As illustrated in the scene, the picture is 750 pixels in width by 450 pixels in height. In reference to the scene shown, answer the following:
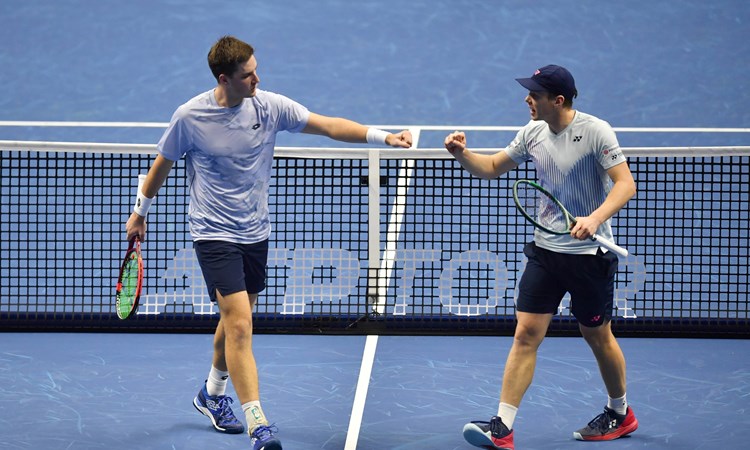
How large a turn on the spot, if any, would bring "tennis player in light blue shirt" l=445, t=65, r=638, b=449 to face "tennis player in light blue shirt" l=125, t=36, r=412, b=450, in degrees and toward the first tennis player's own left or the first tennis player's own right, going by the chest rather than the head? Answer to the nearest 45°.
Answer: approximately 45° to the first tennis player's own right

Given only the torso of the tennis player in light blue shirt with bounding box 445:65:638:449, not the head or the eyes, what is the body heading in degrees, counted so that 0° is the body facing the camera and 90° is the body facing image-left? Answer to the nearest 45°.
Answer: approximately 45°

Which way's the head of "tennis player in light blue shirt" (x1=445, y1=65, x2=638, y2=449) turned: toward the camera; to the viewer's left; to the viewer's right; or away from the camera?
to the viewer's left
